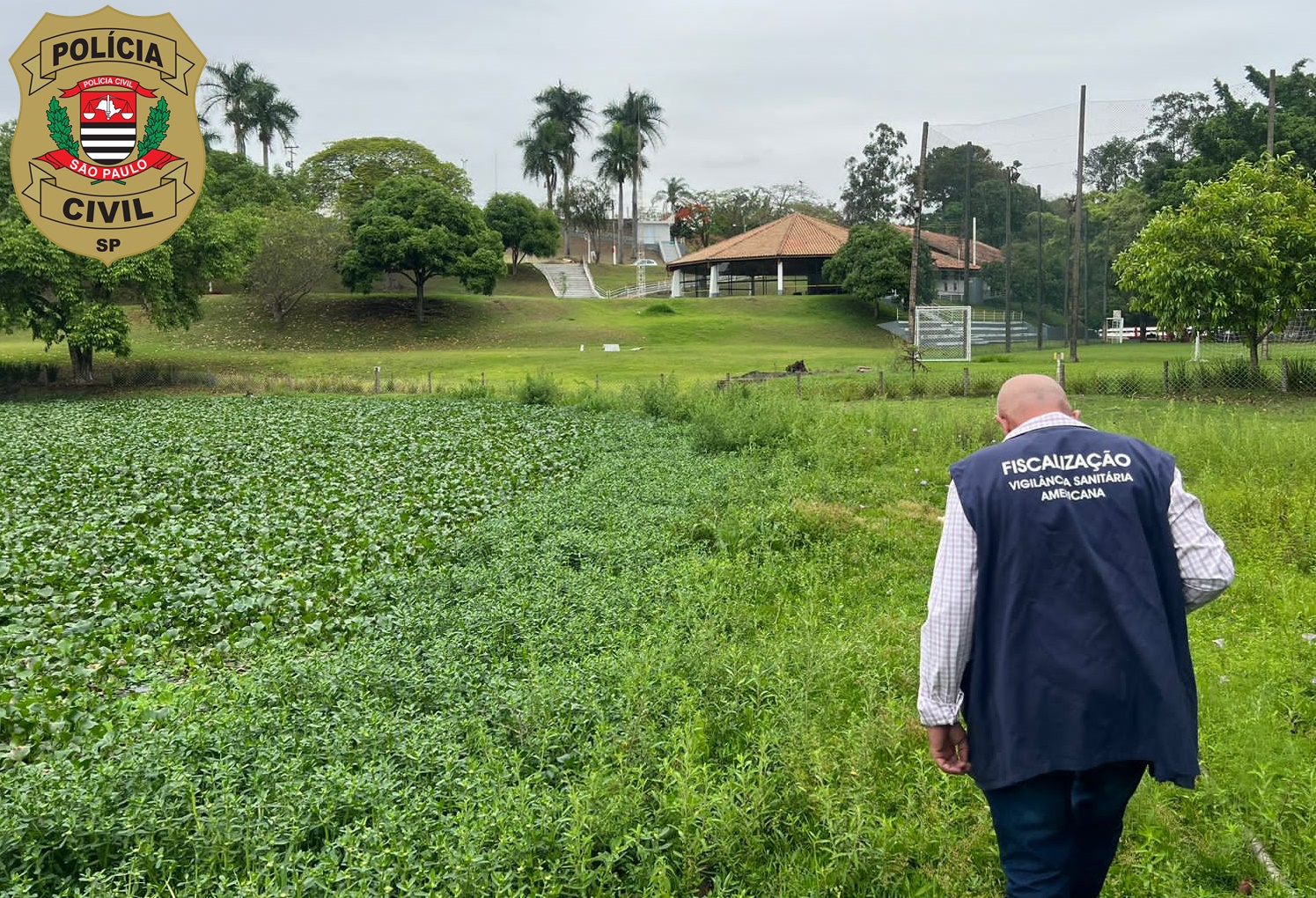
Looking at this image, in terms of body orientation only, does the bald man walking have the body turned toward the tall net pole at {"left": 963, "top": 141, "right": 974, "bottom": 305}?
yes

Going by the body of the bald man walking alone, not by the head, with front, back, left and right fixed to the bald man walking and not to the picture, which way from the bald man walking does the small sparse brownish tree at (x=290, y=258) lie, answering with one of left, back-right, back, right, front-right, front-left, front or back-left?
front-left

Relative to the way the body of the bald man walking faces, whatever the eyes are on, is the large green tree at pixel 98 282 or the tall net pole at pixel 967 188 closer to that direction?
the tall net pole

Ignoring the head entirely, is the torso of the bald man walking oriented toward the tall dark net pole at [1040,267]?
yes

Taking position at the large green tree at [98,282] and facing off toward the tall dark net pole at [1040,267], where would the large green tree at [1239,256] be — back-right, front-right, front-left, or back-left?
front-right

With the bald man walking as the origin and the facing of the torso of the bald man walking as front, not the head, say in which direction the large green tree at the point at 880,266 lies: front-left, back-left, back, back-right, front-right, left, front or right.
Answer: front

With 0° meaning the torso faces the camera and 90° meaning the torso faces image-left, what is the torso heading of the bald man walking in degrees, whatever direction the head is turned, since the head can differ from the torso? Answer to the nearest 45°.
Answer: approximately 180°

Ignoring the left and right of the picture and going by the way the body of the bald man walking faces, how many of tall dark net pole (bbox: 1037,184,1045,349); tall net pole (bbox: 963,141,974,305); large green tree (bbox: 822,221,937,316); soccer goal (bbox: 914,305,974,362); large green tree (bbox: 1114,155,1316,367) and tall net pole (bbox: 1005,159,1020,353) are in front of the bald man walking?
6

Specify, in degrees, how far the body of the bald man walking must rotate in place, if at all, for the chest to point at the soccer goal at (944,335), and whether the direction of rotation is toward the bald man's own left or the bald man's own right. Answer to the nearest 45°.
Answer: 0° — they already face it

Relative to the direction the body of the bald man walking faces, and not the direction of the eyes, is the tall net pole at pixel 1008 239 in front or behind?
in front

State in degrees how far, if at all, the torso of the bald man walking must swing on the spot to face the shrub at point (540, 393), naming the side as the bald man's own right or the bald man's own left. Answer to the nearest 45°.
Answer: approximately 45° to the bald man's own left

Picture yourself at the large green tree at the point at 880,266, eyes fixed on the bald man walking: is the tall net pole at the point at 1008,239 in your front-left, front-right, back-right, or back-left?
front-left
